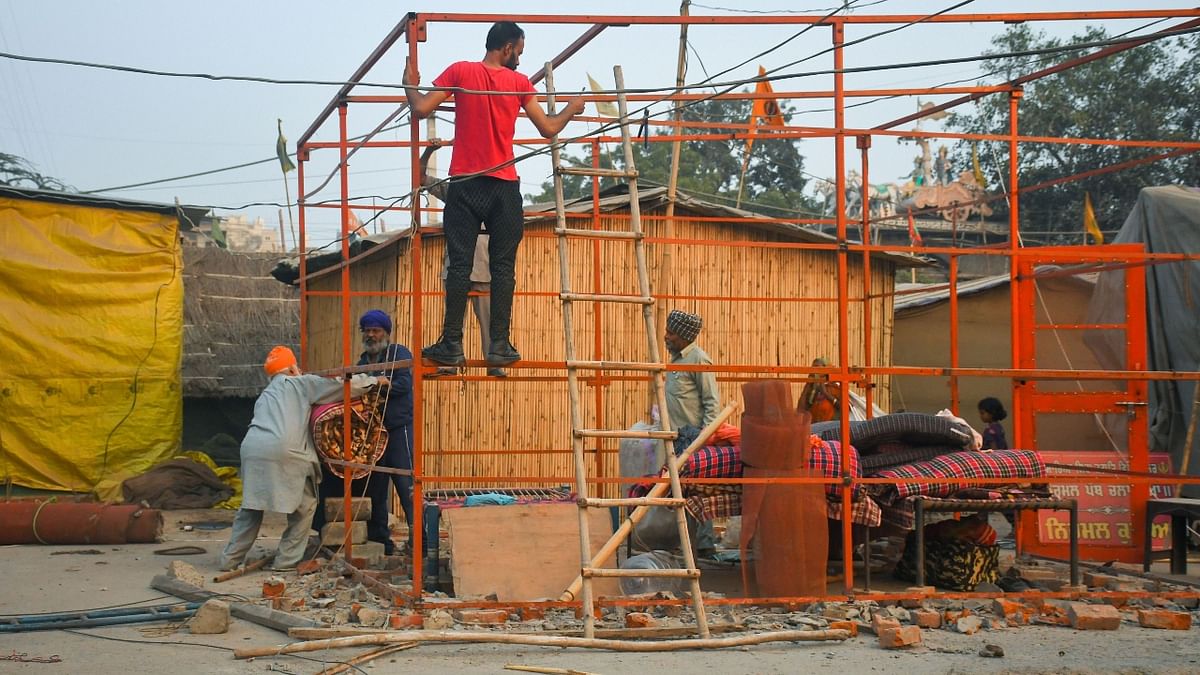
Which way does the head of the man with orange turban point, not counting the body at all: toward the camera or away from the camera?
away from the camera

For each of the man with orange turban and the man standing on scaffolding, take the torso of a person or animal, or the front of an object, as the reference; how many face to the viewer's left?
0

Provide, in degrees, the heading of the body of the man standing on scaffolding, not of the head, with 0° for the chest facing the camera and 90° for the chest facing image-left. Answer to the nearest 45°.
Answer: approximately 180°

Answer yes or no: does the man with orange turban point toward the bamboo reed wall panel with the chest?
yes

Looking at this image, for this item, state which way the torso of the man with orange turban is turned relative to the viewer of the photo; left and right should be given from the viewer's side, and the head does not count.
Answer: facing away from the viewer and to the right of the viewer

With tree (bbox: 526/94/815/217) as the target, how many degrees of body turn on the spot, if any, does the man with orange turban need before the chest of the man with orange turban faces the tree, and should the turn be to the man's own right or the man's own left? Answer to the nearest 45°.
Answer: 0° — they already face it

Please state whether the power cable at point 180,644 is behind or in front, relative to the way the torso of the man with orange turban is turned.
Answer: behind

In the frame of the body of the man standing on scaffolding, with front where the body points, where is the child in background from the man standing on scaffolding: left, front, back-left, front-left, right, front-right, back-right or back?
front-right

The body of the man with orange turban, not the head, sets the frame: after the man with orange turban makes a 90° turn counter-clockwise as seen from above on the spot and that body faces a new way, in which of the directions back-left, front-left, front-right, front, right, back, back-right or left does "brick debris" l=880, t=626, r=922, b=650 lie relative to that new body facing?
back

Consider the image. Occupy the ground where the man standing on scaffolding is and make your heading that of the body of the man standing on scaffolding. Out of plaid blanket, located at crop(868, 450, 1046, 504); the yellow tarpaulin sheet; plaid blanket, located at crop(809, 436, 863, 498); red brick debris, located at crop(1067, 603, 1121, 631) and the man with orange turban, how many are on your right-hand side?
3

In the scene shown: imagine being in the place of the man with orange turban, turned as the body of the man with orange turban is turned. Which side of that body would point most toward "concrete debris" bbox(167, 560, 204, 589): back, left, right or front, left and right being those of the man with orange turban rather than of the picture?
back

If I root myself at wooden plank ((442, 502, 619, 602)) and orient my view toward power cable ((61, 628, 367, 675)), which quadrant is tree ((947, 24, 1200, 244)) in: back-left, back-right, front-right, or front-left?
back-right
